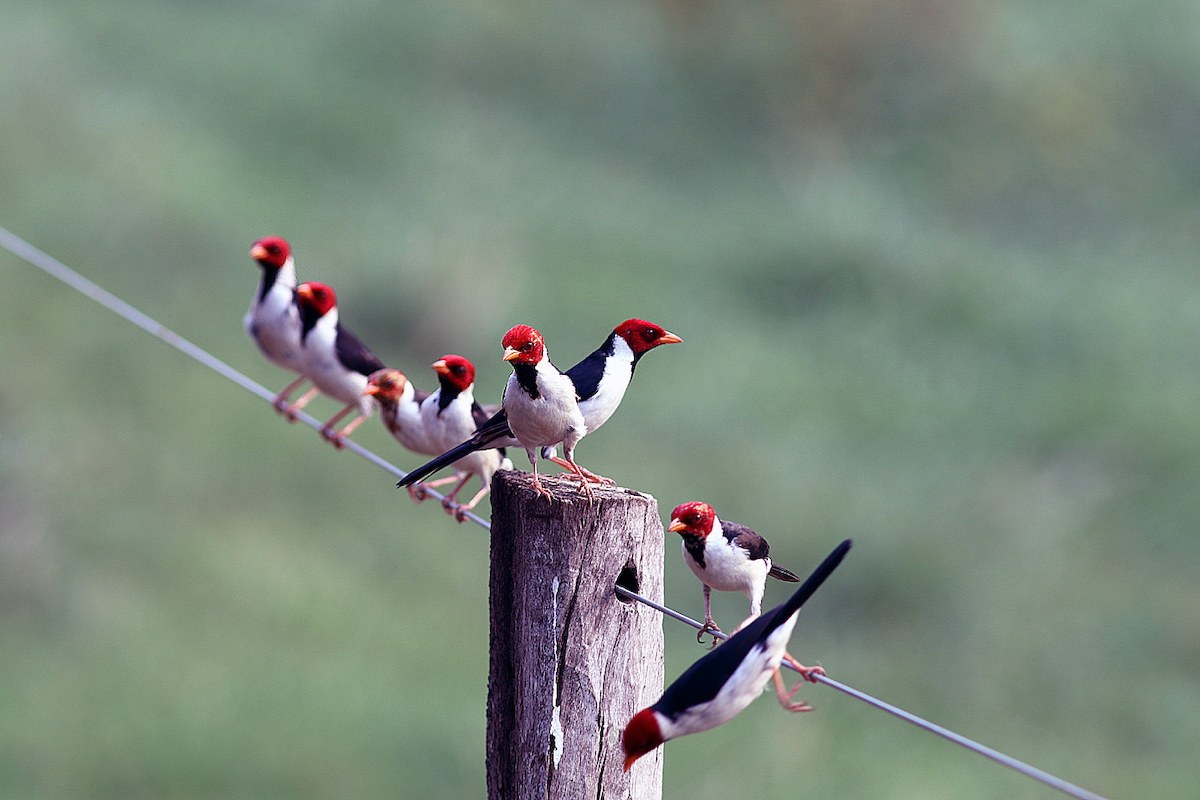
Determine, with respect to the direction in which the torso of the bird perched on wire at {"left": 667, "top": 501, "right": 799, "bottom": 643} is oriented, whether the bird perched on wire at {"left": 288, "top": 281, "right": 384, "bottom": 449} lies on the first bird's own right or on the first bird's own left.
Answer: on the first bird's own right

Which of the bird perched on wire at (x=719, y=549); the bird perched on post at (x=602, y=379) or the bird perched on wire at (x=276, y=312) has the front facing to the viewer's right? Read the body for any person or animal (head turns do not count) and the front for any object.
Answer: the bird perched on post

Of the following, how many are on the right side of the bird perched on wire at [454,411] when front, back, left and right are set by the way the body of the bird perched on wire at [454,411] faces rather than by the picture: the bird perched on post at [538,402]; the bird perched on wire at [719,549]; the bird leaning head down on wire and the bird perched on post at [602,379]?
0

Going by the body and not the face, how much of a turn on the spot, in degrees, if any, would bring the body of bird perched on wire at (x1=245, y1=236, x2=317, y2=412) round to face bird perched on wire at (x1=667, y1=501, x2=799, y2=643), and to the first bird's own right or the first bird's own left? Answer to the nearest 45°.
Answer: approximately 90° to the first bird's own left

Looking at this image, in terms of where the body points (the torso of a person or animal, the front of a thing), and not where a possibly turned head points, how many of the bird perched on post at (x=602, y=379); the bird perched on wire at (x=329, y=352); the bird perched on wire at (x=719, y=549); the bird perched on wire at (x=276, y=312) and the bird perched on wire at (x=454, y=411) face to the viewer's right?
1

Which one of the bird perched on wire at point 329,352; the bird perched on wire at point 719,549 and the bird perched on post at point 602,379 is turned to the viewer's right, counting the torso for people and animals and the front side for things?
the bird perched on post

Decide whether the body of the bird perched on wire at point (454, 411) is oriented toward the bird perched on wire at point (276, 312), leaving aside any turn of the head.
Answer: no

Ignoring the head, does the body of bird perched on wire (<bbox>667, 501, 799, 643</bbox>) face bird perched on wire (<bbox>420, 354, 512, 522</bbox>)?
no

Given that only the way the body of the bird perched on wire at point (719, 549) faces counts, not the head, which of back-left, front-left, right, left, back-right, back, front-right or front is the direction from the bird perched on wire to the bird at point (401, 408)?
right

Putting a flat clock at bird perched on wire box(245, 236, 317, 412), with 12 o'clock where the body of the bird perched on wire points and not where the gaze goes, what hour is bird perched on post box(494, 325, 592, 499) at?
The bird perched on post is roughly at 10 o'clock from the bird perched on wire.

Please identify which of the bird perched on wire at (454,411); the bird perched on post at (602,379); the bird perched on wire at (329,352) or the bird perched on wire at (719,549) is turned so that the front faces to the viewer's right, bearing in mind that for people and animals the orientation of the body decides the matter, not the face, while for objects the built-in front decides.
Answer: the bird perched on post

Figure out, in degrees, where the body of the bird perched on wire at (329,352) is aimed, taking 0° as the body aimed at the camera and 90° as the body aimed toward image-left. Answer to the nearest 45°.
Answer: approximately 45°

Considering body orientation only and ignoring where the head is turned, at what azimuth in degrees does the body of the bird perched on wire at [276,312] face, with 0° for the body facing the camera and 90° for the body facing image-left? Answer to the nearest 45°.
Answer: approximately 45°

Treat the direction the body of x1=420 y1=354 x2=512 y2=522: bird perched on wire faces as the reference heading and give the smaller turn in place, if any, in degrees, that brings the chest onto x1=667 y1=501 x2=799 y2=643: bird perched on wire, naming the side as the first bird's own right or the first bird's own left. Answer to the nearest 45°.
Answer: approximately 90° to the first bird's own left

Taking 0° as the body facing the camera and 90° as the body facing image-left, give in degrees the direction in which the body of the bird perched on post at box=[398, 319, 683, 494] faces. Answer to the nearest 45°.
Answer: approximately 270°

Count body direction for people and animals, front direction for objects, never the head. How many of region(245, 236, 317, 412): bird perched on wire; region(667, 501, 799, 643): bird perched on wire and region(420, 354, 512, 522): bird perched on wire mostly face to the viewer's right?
0

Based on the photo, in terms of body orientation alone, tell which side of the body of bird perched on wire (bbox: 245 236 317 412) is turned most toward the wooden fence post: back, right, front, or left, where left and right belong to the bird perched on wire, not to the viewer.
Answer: left

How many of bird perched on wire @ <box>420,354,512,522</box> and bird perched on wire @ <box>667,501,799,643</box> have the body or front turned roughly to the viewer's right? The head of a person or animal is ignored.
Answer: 0
